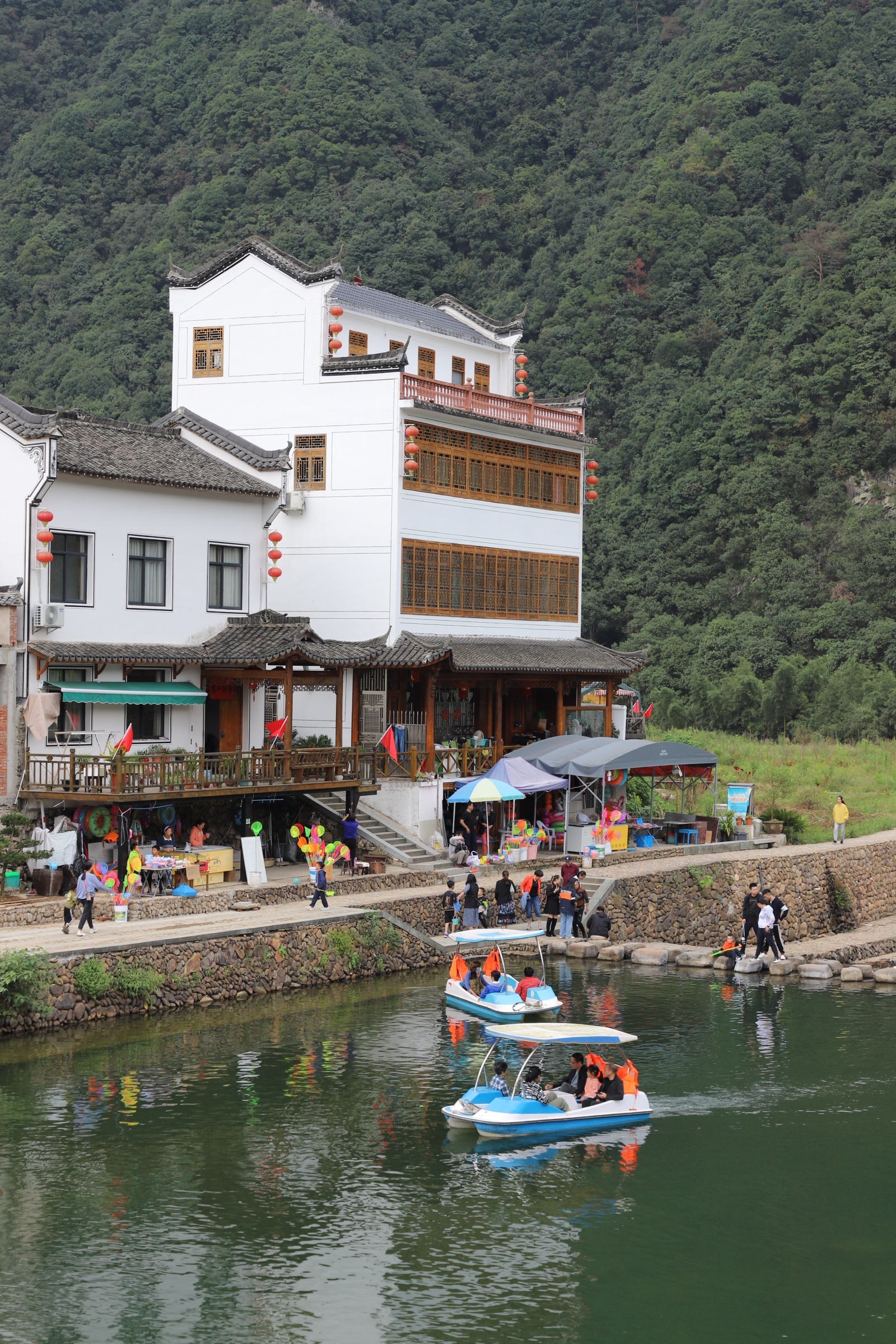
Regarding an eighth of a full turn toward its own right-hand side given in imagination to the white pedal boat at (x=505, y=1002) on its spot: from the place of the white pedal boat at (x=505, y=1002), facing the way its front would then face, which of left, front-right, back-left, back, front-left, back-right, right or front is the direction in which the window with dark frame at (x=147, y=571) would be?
back-right

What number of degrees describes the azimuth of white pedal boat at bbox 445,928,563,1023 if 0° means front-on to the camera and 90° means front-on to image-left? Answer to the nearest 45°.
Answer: approximately 315°

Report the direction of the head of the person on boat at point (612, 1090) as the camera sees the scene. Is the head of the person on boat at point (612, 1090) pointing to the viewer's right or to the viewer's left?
to the viewer's left

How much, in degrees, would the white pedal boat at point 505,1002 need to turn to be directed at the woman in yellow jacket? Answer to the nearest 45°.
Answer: approximately 90° to its left

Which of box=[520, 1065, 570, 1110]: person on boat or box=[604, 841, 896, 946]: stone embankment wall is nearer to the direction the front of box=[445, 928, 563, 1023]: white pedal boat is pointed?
the person on boat

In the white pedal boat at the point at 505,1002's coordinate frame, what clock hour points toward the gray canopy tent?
The gray canopy tent is roughly at 8 o'clock from the white pedal boat.

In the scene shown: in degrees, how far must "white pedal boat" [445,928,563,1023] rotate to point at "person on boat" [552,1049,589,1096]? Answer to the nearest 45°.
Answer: approximately 45° to its right

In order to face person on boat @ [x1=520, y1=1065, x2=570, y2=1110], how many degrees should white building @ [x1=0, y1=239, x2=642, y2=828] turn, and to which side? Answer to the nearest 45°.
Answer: approximately 45° to its right

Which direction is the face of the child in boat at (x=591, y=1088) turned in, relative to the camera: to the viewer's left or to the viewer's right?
to the viewer's left
